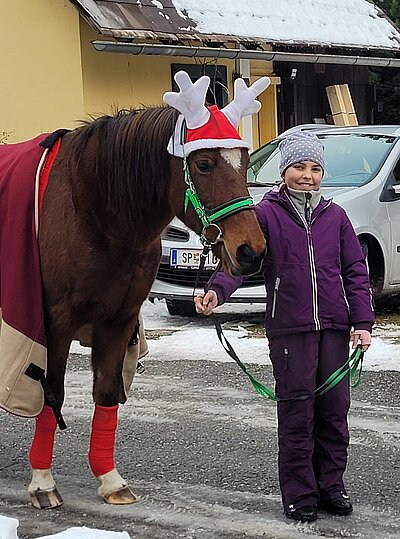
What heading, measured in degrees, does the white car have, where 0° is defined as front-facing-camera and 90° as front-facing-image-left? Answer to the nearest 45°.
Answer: approximately 45°

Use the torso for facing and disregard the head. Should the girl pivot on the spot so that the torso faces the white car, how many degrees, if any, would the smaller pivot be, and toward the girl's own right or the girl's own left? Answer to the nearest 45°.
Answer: approximately 180°

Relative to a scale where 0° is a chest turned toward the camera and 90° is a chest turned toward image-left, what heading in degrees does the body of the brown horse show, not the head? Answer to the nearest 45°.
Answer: approximately 315°

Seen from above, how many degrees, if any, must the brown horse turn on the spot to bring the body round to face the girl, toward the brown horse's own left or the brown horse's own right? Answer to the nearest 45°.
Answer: approximately 45° to the brown horse's own left

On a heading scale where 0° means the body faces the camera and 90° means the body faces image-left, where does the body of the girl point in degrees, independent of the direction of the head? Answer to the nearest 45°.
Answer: approximately 0°
